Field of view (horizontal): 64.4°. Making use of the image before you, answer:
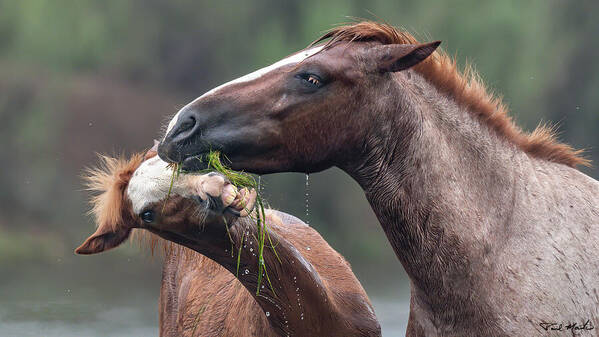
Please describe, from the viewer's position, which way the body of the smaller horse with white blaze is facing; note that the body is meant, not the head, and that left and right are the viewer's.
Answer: facing the viewer and to the left of the viewer

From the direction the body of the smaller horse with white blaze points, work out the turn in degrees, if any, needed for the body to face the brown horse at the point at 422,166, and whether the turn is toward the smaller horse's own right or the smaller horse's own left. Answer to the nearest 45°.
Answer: approximately 90° to the smaller horse's own left

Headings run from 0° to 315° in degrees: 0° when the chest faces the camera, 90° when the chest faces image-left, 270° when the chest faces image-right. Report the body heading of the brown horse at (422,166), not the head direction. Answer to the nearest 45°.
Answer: approximately 90°

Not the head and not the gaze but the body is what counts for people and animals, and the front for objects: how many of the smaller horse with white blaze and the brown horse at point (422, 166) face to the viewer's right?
0
